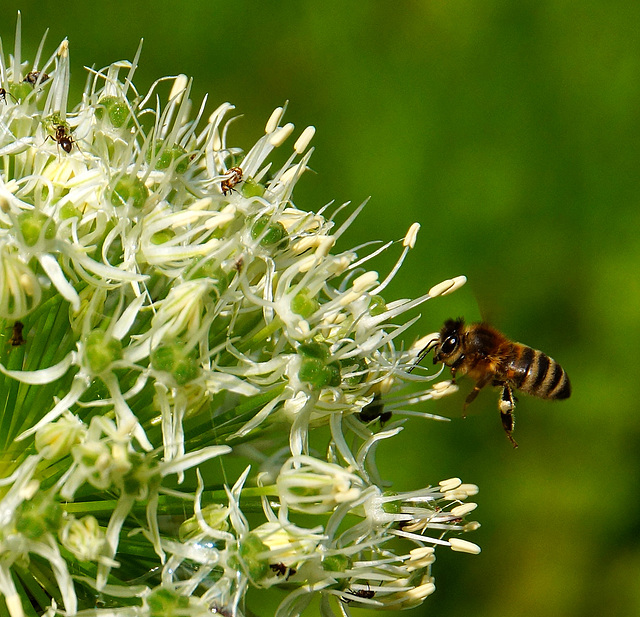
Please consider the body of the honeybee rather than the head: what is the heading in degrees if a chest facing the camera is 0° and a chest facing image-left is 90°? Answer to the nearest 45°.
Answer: approximately 90°

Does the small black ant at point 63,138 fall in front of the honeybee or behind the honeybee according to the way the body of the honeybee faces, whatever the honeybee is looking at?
in front

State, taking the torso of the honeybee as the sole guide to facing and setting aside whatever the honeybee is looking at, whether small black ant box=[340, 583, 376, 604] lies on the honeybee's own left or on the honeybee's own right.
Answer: on the honeybee's own left

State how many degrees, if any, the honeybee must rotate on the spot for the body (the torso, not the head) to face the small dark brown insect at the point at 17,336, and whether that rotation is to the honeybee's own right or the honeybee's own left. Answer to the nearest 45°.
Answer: approximately 45° to the honeybee's own left

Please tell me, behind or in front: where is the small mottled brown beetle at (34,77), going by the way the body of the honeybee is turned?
in front

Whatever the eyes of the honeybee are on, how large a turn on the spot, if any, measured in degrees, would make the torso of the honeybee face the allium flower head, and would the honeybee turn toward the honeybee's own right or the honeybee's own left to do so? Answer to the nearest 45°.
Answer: approximately 45° to the honeybee's own left

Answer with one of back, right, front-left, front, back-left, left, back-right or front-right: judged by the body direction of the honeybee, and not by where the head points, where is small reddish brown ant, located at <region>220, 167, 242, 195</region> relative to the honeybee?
front-left
